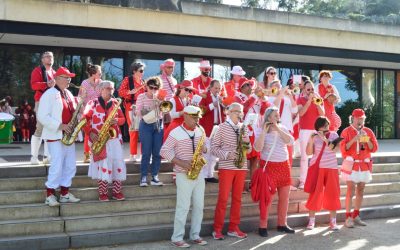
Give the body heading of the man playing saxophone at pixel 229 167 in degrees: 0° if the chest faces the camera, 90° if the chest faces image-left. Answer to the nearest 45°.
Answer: approximately 315°

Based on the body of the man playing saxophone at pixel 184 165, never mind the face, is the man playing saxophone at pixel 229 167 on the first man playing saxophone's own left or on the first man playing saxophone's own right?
on the first man playing saxophone's own left

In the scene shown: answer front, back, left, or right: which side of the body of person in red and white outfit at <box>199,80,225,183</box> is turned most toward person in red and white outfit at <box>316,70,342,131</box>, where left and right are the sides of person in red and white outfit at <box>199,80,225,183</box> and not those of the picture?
left
